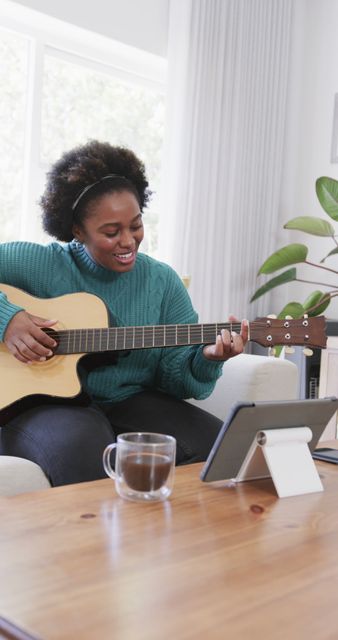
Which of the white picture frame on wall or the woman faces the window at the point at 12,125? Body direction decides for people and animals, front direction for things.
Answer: the white picture frame on wall

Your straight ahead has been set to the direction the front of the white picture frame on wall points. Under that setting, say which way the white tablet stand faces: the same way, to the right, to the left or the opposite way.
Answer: to the right

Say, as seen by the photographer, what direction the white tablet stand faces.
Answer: facing away from the viewer and to the left of the viewer

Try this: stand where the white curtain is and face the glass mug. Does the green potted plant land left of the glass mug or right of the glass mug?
left

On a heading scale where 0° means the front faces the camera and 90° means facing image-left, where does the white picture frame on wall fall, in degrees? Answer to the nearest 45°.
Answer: approximately 45°

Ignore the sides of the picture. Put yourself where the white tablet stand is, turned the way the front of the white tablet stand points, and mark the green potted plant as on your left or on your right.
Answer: on your right

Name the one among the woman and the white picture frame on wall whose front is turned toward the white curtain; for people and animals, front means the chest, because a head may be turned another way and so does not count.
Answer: the white picture frame on wall

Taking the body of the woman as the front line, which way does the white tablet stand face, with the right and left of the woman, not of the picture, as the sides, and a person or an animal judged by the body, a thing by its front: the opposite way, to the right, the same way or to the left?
the opposite way
